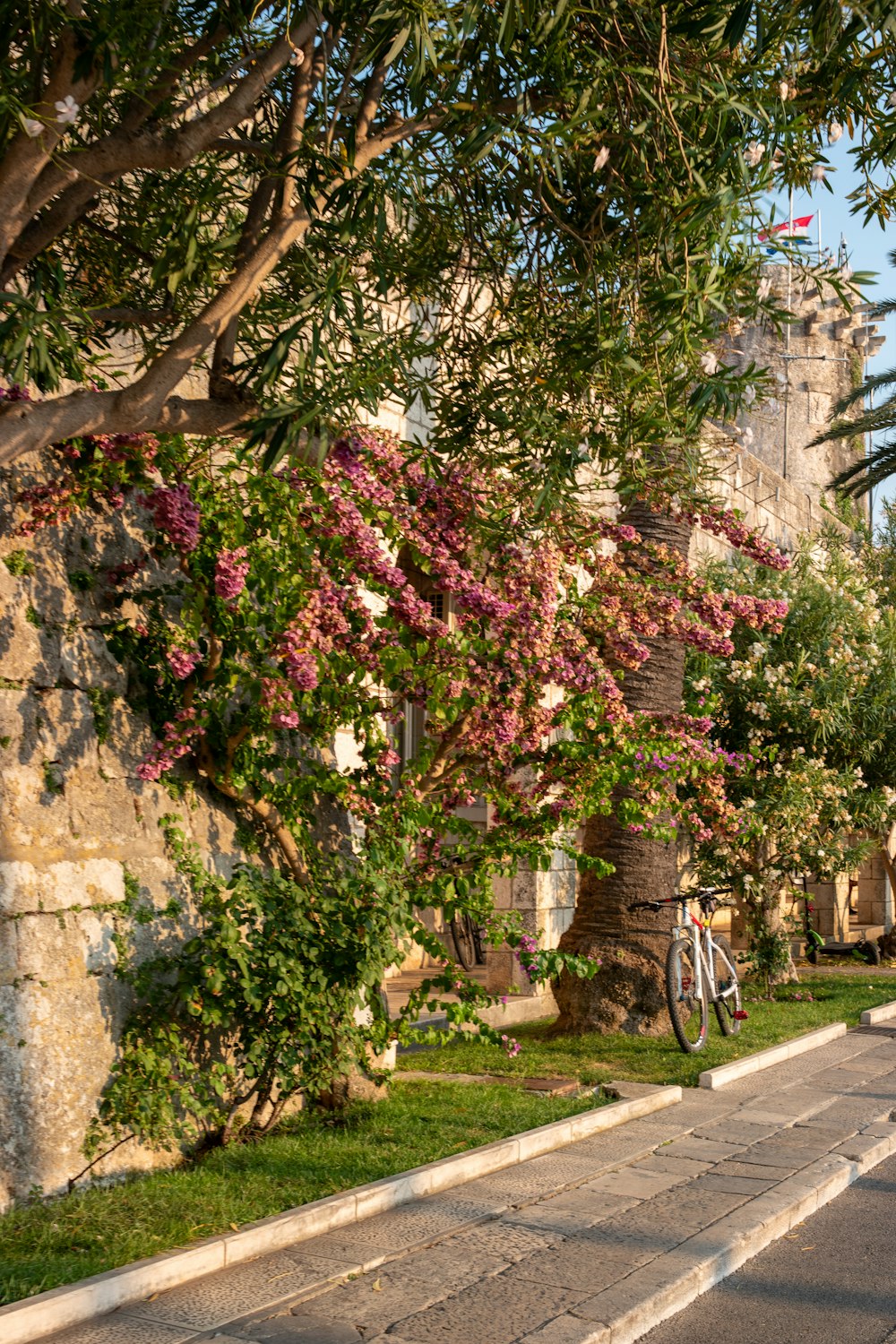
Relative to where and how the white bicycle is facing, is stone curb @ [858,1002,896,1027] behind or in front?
behind

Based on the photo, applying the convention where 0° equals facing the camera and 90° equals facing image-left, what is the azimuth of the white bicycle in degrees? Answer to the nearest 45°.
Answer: approximately 45°

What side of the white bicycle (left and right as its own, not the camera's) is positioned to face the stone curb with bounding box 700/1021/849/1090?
left

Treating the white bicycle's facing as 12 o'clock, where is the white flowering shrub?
The white flowering shrub is roughly at 5 o'clock from the white bicycle.

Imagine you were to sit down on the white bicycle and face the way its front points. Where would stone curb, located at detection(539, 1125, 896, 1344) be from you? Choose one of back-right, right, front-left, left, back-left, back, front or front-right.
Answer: front-left

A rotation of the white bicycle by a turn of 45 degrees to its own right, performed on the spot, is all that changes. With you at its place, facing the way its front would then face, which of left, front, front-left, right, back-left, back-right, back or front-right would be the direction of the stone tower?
right

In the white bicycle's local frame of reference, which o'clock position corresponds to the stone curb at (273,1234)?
The stone curb is roughly at 11 o'clock from the white bicycle.

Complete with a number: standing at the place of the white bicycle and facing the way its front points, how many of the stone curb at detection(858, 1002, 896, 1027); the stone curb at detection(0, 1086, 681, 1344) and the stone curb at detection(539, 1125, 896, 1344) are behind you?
1
